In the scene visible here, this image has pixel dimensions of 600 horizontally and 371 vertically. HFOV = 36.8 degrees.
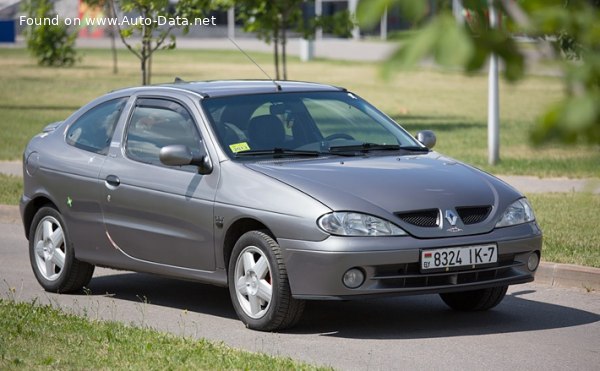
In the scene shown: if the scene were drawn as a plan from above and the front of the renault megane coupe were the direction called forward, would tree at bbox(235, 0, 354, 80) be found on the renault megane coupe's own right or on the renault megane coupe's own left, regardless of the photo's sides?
on the renault megane coupe's own left

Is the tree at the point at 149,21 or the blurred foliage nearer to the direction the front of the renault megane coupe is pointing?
the blurred foliage

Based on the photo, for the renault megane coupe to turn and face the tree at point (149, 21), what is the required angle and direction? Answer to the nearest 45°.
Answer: approximately 135° to its left

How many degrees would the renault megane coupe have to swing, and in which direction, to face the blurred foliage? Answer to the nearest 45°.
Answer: approximately 45° to its right

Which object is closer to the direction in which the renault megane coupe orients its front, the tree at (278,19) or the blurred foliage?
the blurred foliage

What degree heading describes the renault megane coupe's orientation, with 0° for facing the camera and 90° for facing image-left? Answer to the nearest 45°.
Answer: approximately 315°
